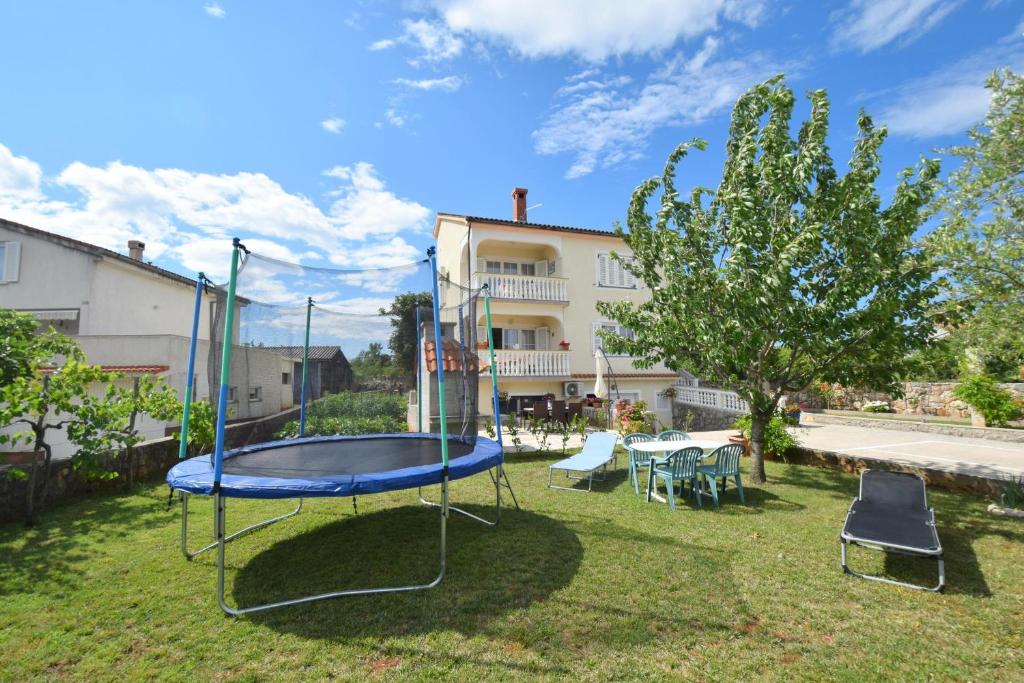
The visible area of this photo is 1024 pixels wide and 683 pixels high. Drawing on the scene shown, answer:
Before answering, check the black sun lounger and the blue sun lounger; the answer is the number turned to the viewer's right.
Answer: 0

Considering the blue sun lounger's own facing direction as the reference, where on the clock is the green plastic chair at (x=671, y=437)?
The green plastic chair is roughly at 7 o'clock from the blue sun lounger.

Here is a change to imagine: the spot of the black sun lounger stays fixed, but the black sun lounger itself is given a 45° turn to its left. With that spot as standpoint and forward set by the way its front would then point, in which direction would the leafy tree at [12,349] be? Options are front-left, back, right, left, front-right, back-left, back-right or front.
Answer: right

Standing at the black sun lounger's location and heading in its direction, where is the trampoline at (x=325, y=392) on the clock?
The trampoline is roughly at 2 o'clock from the black sun lounger.

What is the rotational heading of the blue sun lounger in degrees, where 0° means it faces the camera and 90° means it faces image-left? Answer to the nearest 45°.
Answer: approximately 45°

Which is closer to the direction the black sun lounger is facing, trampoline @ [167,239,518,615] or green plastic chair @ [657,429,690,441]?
the trampoline

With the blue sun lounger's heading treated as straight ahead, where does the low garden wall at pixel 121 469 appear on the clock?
The low garden wall is roughly at 1 o'clock from the blue sun lounger.

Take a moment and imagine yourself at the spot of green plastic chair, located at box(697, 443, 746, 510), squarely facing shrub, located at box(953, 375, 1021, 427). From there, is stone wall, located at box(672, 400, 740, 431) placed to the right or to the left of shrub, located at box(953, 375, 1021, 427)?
left

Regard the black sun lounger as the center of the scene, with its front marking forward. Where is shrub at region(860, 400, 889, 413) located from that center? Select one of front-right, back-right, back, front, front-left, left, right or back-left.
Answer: back

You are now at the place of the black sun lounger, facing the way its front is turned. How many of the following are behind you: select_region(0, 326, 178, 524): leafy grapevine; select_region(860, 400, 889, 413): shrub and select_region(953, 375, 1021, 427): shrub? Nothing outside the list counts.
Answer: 2

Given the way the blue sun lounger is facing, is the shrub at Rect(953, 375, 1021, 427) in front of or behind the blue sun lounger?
behind

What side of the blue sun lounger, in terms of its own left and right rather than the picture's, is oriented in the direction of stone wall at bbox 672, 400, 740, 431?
back
